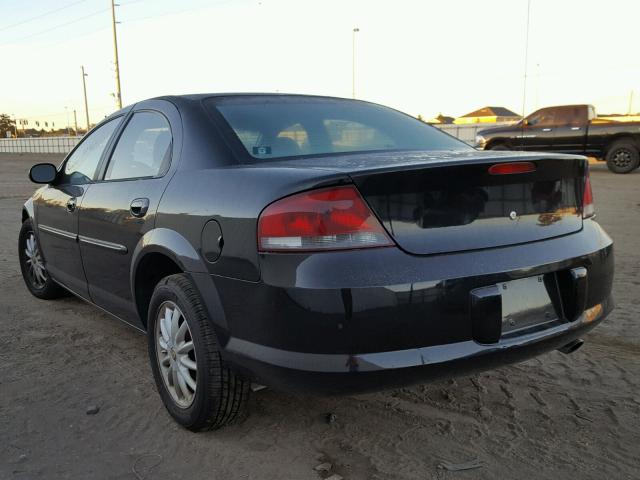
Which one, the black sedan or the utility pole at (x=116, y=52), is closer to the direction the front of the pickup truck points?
the utility pole

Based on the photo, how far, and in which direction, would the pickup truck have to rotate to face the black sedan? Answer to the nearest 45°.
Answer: approximately 90° to its left

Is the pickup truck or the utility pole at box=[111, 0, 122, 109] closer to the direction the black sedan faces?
the utility pole

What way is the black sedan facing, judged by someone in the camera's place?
facing away from the viewer and to the left of the viewer

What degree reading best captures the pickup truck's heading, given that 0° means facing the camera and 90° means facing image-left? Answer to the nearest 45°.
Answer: approximately 90°

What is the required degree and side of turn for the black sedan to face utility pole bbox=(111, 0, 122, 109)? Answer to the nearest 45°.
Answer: approximately 45° to its right

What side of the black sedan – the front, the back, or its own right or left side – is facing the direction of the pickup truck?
right
